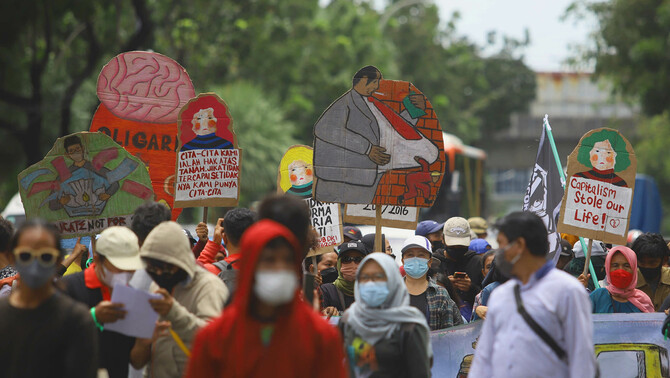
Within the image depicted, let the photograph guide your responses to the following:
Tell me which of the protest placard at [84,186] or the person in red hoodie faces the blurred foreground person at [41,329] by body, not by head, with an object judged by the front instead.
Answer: the protest placard

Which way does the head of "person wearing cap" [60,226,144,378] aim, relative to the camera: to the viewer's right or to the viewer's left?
to the viewer's right

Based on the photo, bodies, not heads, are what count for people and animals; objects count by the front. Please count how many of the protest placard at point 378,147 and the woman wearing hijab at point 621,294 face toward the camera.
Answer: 2

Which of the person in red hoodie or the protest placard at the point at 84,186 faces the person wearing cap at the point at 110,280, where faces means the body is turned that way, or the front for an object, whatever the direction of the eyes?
the protest placard

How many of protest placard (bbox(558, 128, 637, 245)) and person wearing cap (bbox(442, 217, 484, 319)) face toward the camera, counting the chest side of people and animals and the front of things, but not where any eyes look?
2

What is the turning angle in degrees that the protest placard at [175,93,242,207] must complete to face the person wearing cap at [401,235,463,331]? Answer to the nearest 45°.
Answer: approximately 45° to its left

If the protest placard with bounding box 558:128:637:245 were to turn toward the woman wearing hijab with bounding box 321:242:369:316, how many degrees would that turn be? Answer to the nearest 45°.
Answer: approximately 45° to its right

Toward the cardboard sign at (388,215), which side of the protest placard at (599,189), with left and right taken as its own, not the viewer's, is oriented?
right

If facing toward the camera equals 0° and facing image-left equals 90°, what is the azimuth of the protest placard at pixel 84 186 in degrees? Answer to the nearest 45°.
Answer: approximately 0°

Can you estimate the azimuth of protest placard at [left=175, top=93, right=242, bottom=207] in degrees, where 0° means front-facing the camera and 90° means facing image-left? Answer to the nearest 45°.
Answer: approximately 0°
